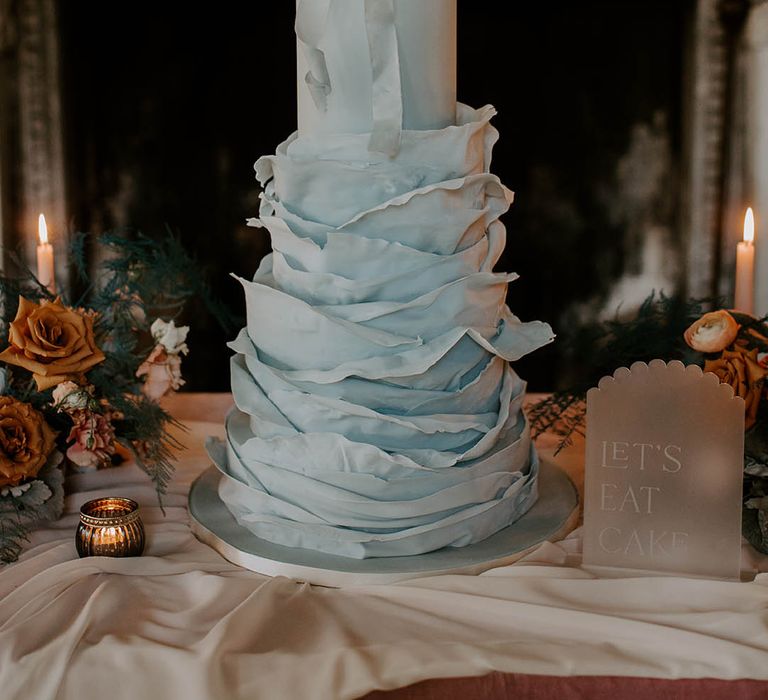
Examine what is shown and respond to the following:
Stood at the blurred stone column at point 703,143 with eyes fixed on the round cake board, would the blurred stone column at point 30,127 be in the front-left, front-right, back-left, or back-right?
front-right

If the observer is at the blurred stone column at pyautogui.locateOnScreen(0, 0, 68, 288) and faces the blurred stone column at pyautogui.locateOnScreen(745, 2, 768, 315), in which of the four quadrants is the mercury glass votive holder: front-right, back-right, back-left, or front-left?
front-right

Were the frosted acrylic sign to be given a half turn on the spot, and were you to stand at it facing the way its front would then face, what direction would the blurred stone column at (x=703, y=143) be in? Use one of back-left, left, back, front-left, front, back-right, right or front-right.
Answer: front

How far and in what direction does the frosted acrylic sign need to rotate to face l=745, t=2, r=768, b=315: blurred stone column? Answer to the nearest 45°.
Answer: approximately 180°

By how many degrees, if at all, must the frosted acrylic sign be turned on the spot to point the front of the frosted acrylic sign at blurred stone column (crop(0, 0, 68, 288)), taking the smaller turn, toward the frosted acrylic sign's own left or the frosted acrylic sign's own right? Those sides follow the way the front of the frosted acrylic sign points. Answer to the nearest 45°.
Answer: approximately 135° to the frosted acrylic sign's own right

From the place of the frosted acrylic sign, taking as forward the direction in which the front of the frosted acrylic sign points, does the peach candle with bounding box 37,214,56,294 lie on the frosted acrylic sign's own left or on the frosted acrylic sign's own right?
on the frosted acrylic sign's own right

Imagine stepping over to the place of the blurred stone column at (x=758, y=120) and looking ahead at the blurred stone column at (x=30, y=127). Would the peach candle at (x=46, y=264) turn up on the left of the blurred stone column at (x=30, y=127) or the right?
left

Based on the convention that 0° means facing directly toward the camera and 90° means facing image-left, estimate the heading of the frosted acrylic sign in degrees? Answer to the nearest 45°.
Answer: approximately 0°
